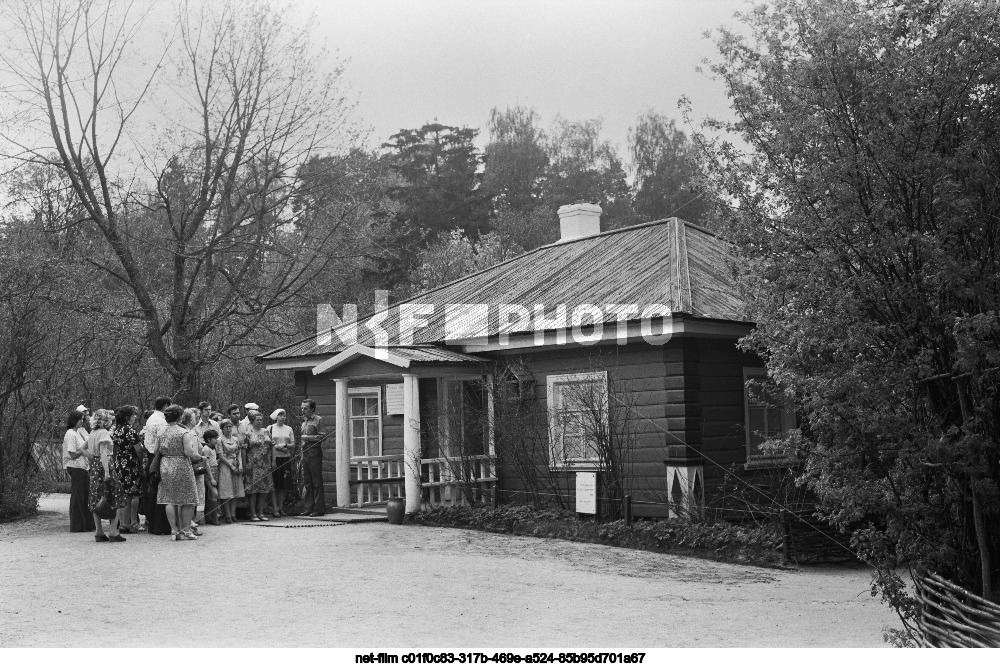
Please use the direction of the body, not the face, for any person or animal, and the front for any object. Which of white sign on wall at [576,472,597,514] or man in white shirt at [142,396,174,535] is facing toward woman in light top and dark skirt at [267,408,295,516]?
the man in white shirt

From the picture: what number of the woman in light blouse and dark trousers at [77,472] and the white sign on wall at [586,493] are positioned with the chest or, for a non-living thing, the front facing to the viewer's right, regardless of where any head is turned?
1

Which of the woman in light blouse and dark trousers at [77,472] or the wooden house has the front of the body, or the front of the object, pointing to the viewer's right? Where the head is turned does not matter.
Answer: the woman in light blouse and dark trousers

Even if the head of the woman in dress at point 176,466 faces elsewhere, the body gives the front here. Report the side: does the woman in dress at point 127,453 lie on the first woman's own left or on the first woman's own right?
on the first woman's own left

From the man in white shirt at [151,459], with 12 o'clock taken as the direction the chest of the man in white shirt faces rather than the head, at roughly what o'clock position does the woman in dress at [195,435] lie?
The woman in dress is roughly at 1 o'clock from the man in white shirt.

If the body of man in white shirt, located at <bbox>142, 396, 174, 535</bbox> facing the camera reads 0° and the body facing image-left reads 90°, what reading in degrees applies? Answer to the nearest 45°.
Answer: approximately 225°

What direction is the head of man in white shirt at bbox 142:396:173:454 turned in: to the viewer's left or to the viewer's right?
to the viewer's right

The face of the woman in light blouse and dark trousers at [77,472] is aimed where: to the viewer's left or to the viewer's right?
to the viewer's right

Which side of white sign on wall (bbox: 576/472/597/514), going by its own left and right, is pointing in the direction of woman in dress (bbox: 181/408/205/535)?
right

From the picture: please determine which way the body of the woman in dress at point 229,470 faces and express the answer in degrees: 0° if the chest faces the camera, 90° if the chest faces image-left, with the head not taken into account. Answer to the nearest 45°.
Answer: approximately 315°

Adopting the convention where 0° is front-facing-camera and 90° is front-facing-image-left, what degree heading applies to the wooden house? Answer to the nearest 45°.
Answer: approximately 45°
